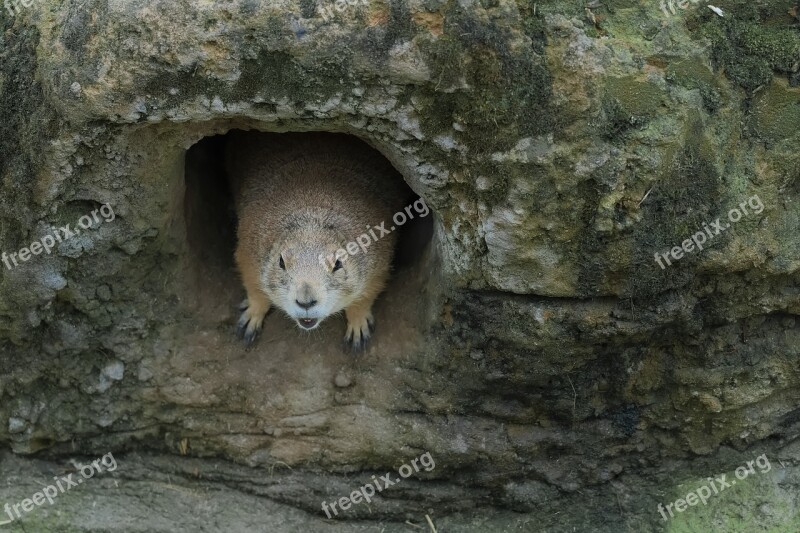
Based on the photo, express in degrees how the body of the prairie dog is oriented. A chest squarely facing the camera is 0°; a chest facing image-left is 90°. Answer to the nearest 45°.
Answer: approximately 0°
